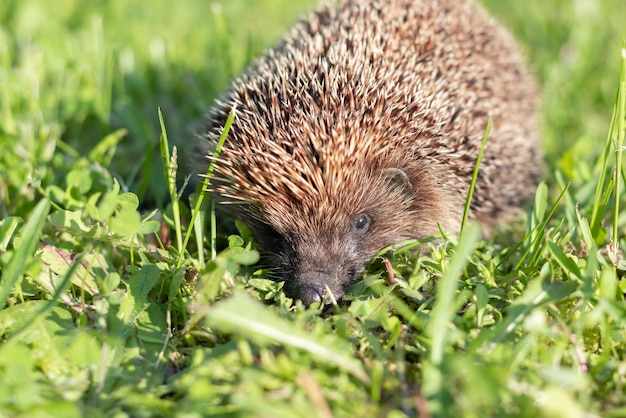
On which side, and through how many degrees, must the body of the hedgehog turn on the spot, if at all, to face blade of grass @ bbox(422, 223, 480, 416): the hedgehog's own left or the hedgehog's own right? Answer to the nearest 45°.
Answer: approximately 90° to the hedgehog's own left

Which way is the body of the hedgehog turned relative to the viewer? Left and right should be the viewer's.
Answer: facing the viewer and to the left of the viewer

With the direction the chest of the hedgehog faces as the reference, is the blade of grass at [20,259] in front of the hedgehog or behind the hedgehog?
in front

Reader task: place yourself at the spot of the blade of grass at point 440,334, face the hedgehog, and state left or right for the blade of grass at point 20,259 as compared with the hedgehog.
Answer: left
